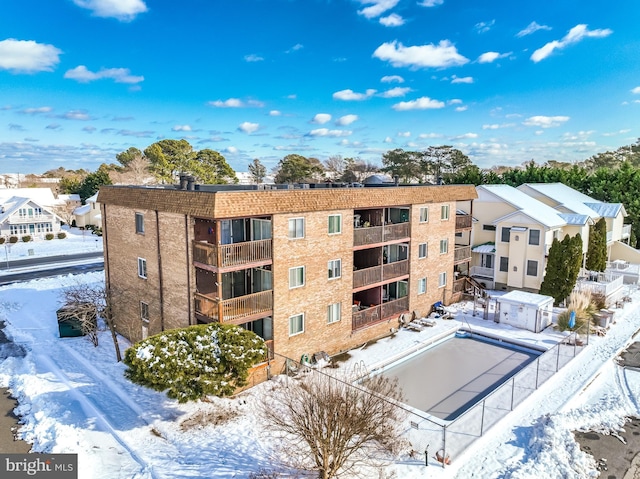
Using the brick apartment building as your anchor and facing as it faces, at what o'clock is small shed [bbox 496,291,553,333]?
The small shed is roughly at 10 o'clock from the brick apartment building.

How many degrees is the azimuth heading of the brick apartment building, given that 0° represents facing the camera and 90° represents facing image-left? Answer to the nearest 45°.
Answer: approximately 315°

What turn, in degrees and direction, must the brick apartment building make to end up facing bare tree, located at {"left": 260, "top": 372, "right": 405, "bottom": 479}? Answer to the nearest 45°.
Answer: approximately 45° to its right

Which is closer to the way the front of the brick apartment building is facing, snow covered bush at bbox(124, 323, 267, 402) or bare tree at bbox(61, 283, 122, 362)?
the snow covered bush

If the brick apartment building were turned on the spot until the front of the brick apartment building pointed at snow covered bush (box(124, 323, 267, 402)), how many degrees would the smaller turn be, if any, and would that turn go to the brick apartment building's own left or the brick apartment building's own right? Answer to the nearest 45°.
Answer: approximately 45° to the brick apartment building's own right

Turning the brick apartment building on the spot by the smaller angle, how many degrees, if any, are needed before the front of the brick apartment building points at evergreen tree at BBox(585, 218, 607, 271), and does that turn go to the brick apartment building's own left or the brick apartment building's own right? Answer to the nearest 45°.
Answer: approximately 90° to the brick apartment building's own left
